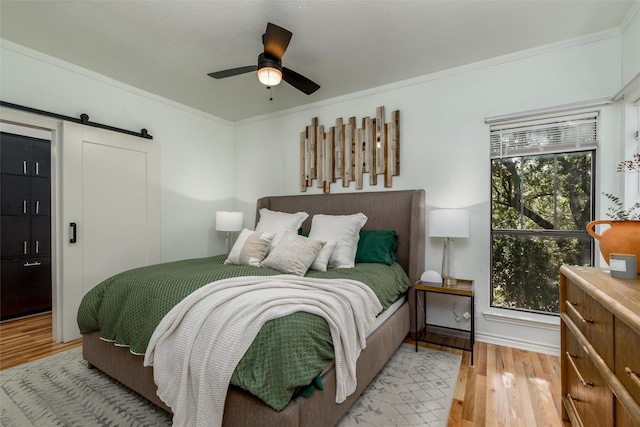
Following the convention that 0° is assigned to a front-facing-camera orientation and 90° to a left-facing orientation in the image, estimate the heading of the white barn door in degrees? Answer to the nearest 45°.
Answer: approximately 315°

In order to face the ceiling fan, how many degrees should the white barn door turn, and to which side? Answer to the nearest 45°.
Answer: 0° — it already faces it

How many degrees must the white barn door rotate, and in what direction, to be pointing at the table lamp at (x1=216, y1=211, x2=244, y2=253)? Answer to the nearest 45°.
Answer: approximately 45° to its left

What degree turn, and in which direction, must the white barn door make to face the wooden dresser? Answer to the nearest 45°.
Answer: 0° — it already faces it

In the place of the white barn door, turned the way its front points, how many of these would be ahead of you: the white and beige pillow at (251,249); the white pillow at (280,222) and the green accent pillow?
3

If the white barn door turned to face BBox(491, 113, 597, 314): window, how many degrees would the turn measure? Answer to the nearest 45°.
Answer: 0° — it already faces it

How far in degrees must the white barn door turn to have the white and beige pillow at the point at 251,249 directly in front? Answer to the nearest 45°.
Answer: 0° — it already faces it
